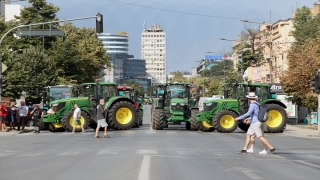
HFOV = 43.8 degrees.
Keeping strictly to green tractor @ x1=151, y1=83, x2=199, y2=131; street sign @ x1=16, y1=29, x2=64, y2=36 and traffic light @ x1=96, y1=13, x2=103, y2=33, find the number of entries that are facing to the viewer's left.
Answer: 0

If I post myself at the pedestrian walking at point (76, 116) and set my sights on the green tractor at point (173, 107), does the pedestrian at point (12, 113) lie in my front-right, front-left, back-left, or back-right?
back-left

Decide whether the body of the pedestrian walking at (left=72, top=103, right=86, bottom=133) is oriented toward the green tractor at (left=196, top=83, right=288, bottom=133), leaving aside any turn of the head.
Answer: no

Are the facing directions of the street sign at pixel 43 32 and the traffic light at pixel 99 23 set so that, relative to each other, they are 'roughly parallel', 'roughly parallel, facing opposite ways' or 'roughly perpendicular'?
roughly parallel

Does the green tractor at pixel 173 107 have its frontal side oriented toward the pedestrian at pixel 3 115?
no

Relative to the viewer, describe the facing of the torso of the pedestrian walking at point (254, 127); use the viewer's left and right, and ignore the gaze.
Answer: facing to the left of the viewer

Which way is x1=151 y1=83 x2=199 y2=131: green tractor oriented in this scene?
toward the camera
